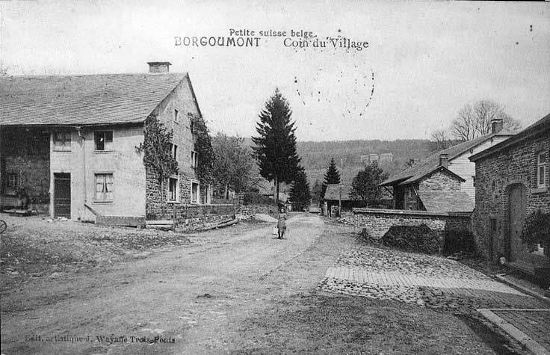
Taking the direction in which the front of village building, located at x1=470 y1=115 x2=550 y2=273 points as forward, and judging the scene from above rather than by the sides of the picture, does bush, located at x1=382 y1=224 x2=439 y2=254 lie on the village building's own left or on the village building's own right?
on the village building's own right

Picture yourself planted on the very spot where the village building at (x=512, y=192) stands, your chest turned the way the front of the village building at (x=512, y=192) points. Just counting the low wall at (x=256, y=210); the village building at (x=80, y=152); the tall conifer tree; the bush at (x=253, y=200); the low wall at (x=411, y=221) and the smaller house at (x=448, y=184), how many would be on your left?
0

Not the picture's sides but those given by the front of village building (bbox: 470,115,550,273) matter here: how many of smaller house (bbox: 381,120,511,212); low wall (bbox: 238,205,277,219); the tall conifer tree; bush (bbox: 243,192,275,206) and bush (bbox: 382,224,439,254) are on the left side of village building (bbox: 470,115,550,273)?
0

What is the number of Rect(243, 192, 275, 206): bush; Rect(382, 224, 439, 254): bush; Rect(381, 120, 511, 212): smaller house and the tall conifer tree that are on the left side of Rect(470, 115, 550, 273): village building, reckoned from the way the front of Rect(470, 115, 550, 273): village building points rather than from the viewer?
0

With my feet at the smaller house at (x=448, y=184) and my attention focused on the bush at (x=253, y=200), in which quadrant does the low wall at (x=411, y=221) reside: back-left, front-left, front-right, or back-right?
back-left

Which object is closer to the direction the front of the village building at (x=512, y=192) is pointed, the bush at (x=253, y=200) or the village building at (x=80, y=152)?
the village building

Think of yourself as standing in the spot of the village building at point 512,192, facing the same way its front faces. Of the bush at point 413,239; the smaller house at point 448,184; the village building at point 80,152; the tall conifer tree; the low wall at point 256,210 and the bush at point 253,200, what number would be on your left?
0

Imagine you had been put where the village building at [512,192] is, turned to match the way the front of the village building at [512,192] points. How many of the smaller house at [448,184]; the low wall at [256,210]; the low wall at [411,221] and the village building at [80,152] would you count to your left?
0

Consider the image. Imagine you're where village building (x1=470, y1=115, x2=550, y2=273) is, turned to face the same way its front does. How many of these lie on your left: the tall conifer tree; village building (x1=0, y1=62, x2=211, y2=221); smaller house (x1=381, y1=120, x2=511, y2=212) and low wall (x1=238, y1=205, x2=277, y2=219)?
0

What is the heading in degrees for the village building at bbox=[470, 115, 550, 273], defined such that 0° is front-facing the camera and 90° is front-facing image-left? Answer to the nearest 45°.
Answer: approximately 45°

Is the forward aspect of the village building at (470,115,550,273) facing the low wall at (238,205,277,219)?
no

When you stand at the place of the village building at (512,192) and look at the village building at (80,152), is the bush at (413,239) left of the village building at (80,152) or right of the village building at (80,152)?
right

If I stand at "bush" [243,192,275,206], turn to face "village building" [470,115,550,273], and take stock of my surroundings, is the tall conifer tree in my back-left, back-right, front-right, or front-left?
back-left

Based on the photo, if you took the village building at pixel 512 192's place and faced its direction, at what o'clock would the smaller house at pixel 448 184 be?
The smaller house is roughly at 4 o'clock from the village building.

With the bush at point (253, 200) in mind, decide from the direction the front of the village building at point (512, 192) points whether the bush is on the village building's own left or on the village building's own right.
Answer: on the village building's own right

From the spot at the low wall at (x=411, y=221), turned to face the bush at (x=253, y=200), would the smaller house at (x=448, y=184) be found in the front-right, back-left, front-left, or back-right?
front-right

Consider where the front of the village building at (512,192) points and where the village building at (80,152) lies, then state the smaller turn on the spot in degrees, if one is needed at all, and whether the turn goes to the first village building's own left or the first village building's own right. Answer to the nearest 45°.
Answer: approximately 45° to the first village building's own right

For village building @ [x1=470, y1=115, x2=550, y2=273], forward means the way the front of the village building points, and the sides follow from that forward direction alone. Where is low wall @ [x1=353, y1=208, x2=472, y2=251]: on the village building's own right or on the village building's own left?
on the village building's own right
